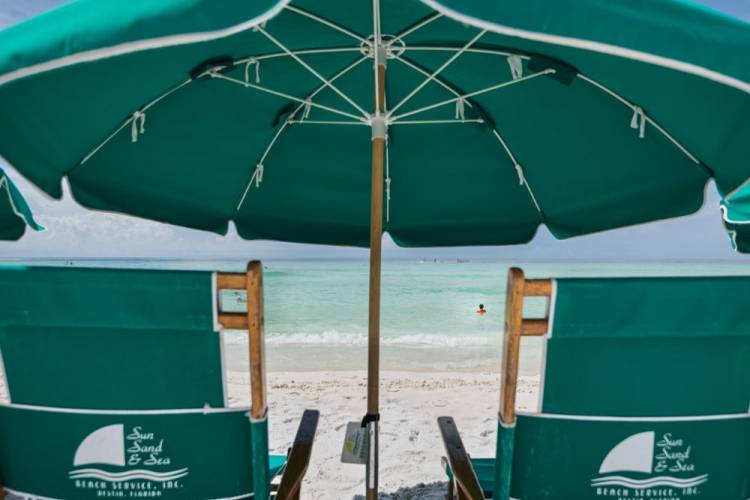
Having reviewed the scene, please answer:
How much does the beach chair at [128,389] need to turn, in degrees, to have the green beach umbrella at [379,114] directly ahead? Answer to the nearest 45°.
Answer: approximately 45° to its right

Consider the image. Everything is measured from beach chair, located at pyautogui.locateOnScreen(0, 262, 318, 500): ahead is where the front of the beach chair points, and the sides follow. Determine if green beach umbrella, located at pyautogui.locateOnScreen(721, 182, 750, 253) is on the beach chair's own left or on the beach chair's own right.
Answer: on the beach chair's own right

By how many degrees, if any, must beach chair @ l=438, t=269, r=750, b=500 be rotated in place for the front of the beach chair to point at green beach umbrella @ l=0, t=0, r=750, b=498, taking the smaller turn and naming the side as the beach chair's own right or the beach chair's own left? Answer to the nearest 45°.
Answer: approximately 45° to the beach chair's own left

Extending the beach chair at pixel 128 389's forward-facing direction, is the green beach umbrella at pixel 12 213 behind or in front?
in front

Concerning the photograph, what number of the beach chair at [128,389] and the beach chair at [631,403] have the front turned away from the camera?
2

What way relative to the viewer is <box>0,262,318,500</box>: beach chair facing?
away from the camera

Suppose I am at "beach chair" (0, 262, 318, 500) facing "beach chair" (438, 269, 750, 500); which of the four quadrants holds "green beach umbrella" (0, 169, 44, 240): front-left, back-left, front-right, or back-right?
back-left

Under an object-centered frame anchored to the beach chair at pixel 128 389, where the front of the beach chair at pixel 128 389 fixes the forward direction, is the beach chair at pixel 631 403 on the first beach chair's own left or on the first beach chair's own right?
on the first beach chair's own right

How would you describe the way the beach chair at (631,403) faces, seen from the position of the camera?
facing away from the viewer

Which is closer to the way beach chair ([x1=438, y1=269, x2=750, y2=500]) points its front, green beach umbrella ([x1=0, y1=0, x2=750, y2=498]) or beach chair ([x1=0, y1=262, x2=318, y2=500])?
the green beach umbrella
